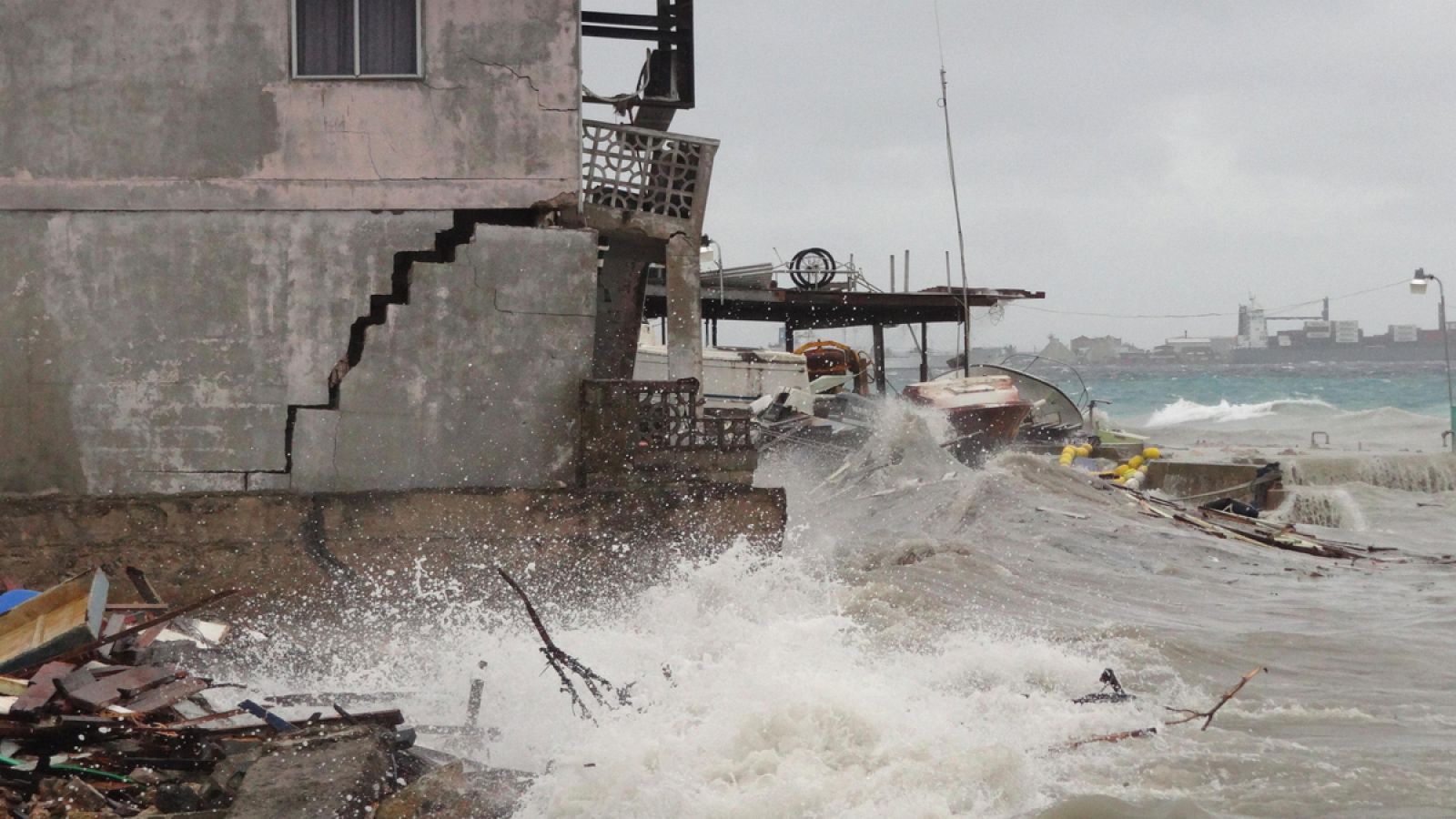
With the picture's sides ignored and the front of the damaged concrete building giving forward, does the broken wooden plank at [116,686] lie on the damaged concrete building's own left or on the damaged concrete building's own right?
on the damaged concrete building's own right

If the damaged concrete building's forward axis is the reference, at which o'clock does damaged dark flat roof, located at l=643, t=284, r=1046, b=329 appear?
The damaged dark flat roof is roughly at 10 o'clock from the damaged concrete building.

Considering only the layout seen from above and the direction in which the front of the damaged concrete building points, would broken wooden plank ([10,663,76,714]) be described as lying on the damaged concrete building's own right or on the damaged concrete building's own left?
on the damaged concrete building's own right

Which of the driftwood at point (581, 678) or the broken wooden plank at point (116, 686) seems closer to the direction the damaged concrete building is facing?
the driftwood

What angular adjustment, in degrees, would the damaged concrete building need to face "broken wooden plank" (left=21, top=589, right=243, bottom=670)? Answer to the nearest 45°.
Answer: approximately 90° to its right

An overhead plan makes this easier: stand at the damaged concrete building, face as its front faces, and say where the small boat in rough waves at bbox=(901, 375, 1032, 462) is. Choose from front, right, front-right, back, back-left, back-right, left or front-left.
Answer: front-left

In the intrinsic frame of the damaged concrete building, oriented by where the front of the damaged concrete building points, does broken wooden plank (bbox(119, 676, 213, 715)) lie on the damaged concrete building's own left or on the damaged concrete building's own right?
on the damaged concrete building's own right
